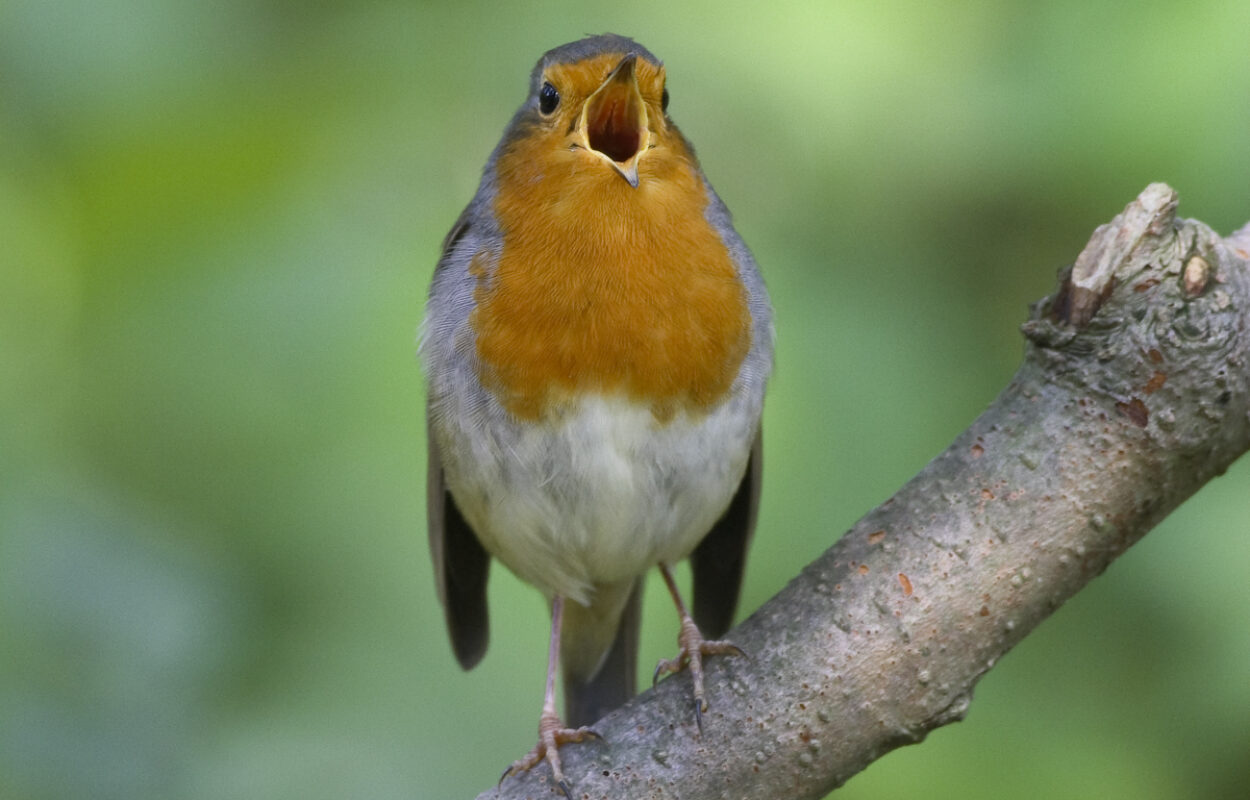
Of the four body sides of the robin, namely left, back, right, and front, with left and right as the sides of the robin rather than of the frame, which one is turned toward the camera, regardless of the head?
front
